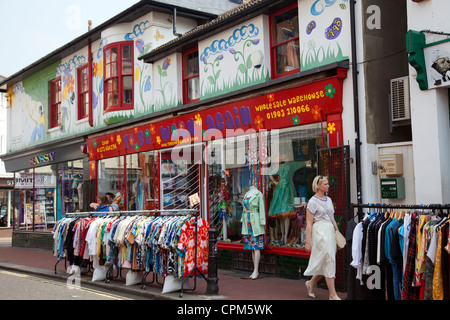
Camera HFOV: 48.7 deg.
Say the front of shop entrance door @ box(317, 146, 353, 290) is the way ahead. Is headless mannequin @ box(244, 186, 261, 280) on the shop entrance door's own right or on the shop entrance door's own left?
on the shop entrance door's own right

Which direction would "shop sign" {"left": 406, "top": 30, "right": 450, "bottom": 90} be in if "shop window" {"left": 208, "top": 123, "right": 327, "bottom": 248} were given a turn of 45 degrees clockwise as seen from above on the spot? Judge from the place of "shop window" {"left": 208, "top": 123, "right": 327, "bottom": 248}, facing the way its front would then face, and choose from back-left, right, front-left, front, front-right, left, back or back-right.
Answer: back-left

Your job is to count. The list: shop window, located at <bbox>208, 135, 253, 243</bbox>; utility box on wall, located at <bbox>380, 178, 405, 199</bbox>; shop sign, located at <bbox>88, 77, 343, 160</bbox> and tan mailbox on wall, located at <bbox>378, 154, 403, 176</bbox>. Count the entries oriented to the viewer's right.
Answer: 0

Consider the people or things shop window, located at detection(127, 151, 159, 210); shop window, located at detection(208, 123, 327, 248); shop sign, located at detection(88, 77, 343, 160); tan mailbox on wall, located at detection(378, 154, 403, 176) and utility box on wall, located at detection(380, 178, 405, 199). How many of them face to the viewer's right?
0

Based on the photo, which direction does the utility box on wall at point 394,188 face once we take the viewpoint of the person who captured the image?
facing the viewer and to the left of the viewer

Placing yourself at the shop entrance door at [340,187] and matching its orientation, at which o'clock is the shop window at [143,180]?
The shop window is roughly at 3 o'clock from the shop entrance door.

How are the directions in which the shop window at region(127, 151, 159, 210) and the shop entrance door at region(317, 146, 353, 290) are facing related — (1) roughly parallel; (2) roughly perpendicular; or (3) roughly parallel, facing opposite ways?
roughly parallel

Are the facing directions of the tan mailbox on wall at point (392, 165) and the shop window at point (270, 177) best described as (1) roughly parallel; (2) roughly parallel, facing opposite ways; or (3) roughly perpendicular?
roughly parallel

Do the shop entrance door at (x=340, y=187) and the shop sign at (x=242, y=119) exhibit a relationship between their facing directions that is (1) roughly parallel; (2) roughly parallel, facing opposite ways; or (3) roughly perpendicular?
roughly parallel

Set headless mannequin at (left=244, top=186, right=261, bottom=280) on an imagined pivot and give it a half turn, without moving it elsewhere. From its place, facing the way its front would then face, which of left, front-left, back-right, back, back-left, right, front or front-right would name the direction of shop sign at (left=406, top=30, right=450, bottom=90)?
right

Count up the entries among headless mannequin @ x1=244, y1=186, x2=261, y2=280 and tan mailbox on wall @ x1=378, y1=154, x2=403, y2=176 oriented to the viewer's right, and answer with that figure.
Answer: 0

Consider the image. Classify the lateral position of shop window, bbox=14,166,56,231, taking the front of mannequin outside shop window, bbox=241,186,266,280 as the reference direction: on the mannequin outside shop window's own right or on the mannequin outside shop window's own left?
on the mannequin outside shop window's own right

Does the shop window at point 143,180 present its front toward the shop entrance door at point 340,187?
no

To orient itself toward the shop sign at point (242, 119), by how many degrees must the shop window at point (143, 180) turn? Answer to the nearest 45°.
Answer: approximately 90° to its left

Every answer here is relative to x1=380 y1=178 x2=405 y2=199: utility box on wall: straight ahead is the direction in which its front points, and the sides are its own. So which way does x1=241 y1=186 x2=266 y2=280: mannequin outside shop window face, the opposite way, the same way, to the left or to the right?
the same way

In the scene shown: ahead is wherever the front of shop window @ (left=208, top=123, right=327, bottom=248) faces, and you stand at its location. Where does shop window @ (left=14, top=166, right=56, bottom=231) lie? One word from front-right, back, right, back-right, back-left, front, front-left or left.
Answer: right

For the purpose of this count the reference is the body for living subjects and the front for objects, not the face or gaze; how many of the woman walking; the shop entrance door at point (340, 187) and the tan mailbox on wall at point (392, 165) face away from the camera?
0

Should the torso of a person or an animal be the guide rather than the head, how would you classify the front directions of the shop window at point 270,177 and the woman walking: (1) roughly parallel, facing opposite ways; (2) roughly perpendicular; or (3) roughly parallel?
roughly perpendicular

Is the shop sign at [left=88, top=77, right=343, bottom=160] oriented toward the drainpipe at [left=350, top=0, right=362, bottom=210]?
no
